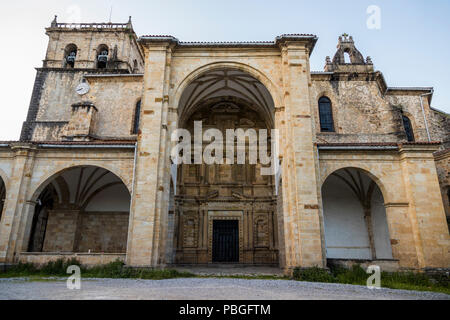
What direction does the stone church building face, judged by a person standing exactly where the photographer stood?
facing the viewer
